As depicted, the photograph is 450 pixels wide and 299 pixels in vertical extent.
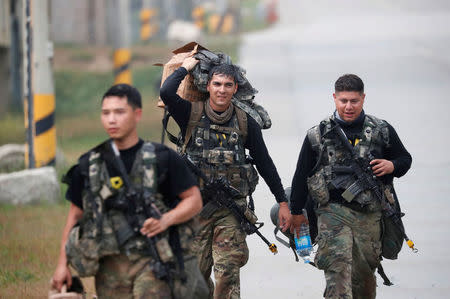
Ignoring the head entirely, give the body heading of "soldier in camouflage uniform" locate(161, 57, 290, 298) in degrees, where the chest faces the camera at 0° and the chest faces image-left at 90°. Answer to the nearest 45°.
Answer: approximately 0°

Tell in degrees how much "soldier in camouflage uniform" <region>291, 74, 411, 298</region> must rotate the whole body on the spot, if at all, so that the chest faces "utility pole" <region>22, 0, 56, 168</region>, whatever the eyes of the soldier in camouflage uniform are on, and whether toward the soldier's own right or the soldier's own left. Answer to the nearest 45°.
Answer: approximately 135° to the soldier's own right

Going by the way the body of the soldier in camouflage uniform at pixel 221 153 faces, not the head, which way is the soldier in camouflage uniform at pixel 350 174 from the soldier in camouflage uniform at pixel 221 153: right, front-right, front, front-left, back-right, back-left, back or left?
left

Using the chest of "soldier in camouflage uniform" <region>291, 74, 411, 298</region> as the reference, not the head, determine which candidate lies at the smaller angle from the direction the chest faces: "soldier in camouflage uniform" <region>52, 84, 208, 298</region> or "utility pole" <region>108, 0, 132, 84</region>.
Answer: the soldier in camouflage uniform

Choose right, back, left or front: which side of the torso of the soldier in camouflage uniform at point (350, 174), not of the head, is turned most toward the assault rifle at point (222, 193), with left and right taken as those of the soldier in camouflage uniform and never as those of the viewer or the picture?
right

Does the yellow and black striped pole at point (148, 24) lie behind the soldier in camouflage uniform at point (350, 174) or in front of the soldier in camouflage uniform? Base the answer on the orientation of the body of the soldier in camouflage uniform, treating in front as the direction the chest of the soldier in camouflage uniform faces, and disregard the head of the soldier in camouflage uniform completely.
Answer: behind

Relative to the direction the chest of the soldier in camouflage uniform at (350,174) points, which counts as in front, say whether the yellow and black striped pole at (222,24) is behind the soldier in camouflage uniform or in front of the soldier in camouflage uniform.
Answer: behind

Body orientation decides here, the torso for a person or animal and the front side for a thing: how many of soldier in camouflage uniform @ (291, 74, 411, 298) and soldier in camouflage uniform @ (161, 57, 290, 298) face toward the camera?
2

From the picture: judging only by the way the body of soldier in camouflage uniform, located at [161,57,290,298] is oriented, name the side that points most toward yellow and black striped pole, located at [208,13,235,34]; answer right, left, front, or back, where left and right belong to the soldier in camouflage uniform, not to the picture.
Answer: back

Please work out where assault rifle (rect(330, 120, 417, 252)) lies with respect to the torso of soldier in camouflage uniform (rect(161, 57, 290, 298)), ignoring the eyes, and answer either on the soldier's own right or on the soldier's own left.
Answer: on the soldier's own left

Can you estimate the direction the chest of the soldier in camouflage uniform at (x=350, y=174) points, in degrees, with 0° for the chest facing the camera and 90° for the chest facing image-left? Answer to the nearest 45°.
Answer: approximately 0°
